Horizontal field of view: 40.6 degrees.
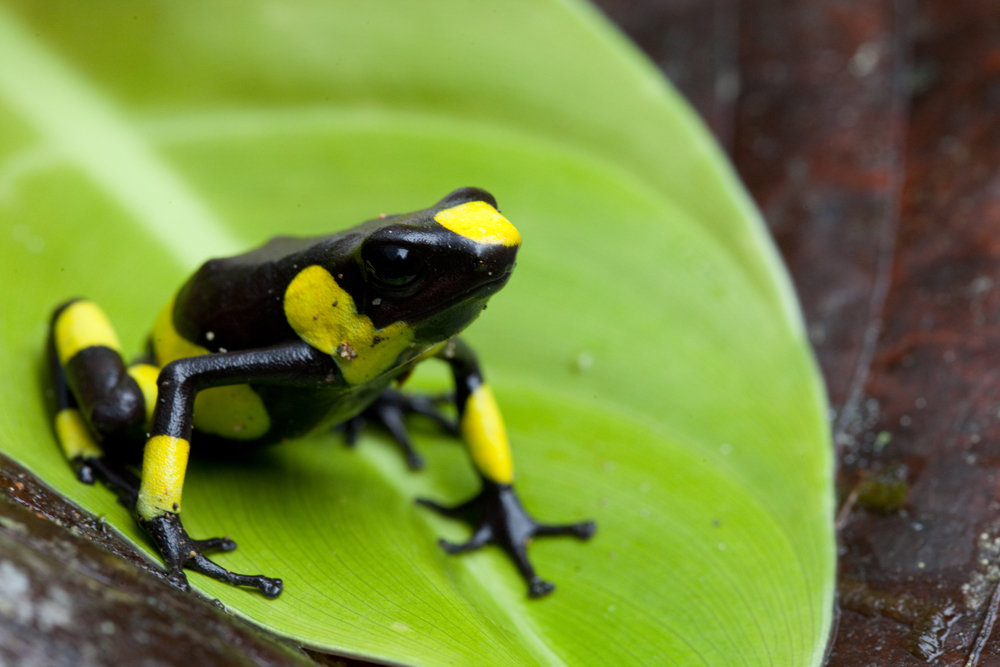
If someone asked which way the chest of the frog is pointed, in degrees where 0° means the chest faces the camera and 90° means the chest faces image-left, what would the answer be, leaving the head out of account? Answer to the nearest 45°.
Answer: approximately 315°
